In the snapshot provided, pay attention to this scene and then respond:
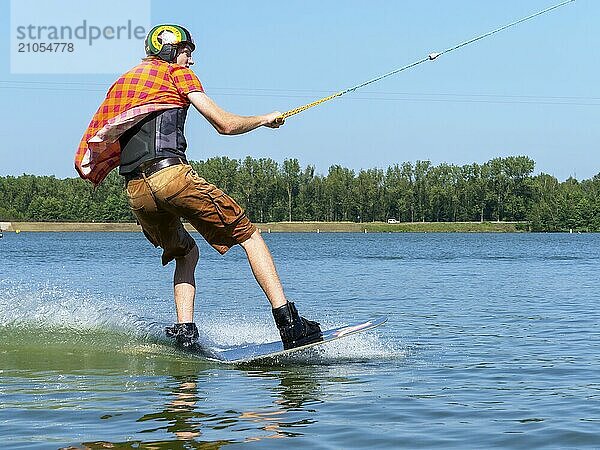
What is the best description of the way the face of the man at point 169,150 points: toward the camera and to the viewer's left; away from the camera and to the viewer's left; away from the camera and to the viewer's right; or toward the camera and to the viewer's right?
away from the camera and to the viewer's right

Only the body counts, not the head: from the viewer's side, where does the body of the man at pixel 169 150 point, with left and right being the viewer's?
facing away from the viewer and to the right of the viewer
